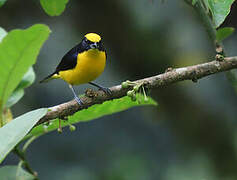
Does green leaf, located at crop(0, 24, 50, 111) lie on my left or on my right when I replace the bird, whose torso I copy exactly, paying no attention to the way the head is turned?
on my right

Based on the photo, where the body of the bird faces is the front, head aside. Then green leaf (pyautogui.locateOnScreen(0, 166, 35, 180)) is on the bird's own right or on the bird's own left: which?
on the bird's own right

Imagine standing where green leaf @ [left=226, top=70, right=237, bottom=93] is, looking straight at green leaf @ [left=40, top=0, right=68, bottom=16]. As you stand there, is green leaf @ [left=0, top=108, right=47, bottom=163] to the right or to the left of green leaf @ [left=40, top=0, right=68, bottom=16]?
left

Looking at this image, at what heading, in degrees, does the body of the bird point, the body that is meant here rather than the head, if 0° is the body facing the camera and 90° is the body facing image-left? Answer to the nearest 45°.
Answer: approximately 315°
